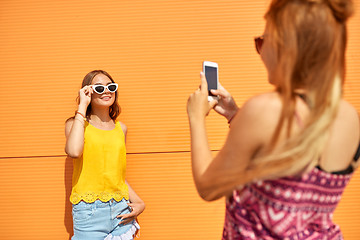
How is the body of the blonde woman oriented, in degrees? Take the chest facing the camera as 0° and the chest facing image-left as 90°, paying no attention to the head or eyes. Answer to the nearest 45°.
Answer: approximately 135°

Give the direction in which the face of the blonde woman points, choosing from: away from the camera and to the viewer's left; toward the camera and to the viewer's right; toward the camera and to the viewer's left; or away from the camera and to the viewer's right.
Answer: away from the camera and to the viewer's left
